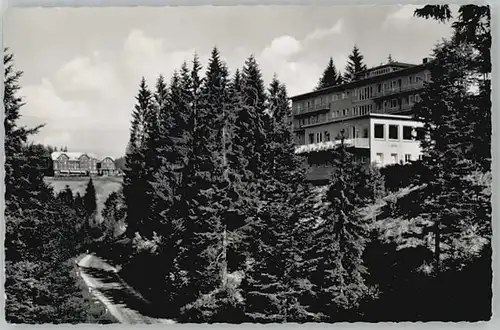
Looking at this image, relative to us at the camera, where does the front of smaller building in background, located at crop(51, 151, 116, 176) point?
facing the viewer
